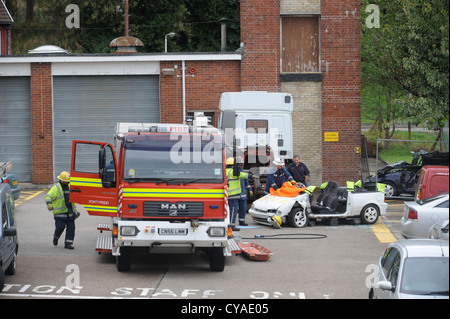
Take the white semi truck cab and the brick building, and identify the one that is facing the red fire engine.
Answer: the brick building

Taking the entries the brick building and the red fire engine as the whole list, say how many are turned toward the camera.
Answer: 2

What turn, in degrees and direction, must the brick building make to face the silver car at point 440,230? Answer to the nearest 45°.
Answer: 0° — it already faces it

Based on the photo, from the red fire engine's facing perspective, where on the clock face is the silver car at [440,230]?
The silver car is roughly at 9 o'clock from the red fire engine.

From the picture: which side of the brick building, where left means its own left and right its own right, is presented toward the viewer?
front

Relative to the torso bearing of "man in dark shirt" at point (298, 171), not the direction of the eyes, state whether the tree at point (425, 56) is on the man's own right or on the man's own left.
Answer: on the man's own left

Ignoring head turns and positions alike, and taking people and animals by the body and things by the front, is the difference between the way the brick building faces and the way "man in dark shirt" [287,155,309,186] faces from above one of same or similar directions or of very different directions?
same or similar directions

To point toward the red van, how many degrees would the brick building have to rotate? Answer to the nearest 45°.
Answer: approximately 45° to its left

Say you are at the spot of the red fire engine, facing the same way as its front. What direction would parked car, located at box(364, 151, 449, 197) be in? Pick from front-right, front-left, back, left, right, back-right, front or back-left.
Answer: back-left

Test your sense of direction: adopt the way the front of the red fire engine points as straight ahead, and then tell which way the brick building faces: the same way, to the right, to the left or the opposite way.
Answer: the same way

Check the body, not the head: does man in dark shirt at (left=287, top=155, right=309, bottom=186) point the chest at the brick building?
no

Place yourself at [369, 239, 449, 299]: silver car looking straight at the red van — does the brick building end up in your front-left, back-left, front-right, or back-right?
front-left

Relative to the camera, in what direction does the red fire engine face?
facing the viewer
